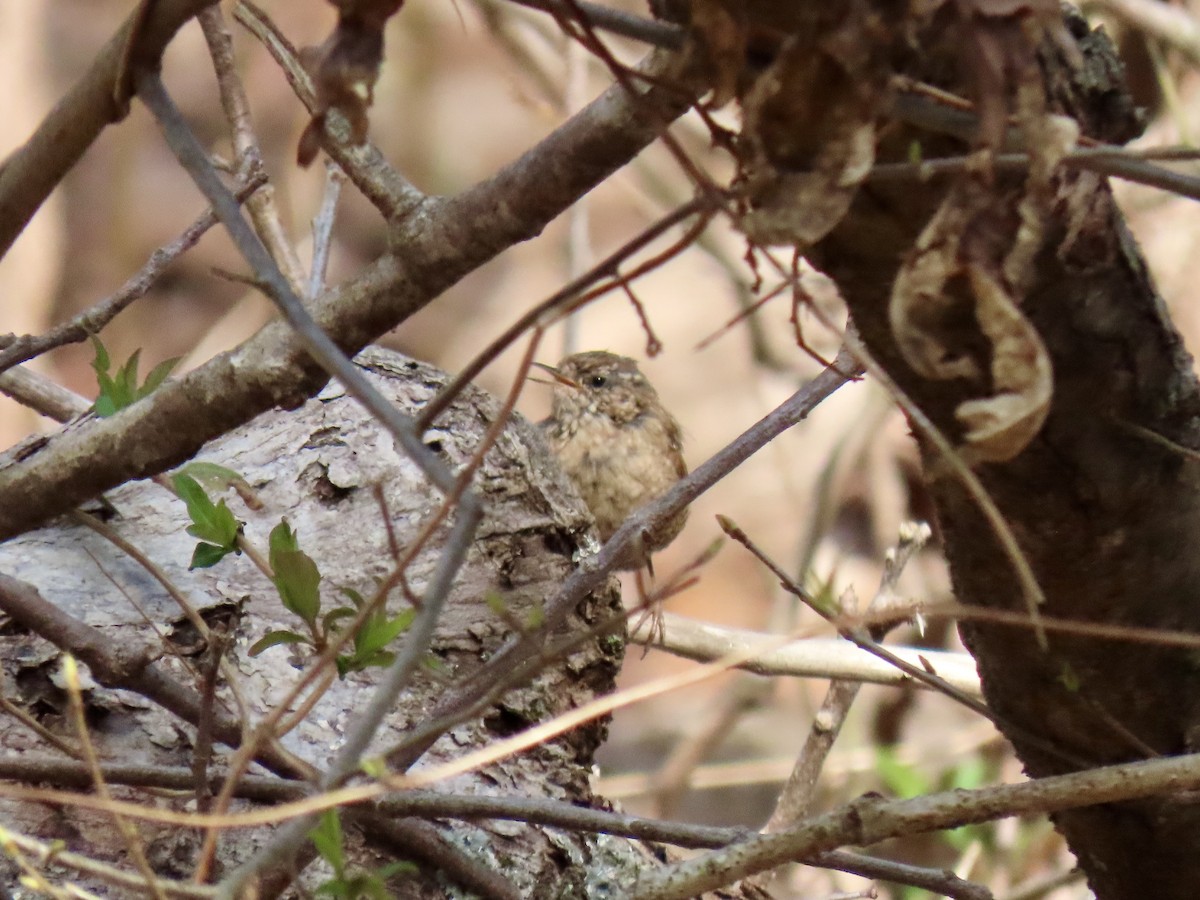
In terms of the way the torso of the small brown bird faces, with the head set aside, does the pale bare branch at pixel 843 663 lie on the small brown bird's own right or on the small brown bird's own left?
on the small brown bird's own left

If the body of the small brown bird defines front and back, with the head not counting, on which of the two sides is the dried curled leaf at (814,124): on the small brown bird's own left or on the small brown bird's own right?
on the small brown bird's own left

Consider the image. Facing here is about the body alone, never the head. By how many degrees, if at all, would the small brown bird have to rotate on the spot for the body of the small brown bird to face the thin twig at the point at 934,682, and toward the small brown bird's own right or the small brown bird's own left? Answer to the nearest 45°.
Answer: approximately 45° to the small brown bird's own left

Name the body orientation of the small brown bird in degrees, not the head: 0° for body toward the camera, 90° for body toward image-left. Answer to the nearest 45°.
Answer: approximately 45°
